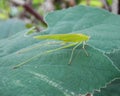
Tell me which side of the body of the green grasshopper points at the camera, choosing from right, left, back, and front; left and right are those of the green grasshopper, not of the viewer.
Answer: right
